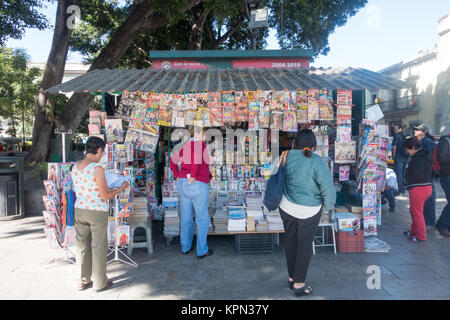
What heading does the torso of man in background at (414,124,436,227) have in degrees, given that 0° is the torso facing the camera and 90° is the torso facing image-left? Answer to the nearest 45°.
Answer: approximately 90°

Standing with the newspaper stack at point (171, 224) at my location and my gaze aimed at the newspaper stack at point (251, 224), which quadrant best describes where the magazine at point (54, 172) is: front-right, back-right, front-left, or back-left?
back-right

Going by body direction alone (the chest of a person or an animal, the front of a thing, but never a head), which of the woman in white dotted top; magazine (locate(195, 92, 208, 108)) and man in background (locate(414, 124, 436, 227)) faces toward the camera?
the magazine

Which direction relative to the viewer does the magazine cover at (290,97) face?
toward the camera

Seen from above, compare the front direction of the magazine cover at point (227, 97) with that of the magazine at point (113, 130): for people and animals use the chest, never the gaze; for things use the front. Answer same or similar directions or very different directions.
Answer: same or similar directions

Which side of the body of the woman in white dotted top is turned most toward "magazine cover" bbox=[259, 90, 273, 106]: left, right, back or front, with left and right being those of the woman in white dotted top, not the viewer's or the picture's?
front

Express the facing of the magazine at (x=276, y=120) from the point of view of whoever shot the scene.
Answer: facing the viewer

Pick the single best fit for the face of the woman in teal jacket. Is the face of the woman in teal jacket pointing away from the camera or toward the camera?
away from the camera

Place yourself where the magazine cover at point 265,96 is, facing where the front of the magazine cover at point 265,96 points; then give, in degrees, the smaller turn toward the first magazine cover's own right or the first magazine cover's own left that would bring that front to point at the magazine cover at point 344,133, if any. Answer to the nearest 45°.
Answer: approximately 90° to the first magazine cover's own left

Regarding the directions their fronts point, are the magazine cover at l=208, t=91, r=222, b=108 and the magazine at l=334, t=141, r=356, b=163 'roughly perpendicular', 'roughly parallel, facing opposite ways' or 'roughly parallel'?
roughly parallel

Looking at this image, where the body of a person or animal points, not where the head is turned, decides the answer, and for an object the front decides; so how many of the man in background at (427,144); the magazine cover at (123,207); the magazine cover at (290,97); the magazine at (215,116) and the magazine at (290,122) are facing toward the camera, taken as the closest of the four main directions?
4

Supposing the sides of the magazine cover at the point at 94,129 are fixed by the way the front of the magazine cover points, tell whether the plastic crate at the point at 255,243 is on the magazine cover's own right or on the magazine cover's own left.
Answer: on the magazine cover's own left
